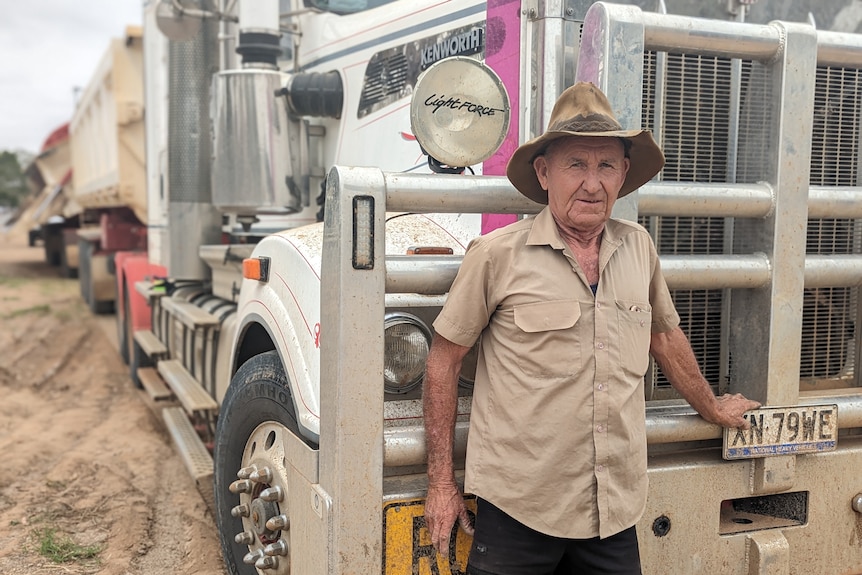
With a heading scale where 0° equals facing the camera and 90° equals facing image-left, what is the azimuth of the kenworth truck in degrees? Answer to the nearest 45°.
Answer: approximately 315°
